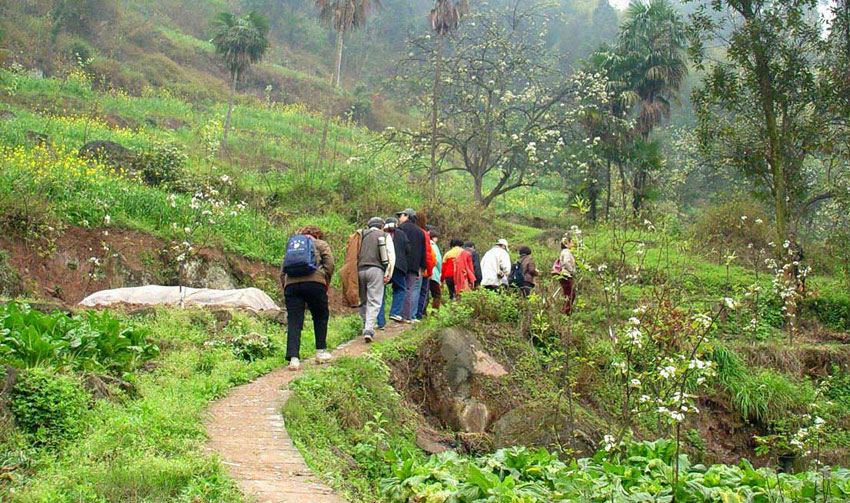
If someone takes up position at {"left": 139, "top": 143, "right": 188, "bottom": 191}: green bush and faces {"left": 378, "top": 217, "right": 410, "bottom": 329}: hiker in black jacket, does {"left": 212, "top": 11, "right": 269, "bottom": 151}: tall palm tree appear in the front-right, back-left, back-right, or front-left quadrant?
back-left

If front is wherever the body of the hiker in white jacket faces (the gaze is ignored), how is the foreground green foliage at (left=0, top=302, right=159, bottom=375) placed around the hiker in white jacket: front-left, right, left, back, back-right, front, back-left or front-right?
back

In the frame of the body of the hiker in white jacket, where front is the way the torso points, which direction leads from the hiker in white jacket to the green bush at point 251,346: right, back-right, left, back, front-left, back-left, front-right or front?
back

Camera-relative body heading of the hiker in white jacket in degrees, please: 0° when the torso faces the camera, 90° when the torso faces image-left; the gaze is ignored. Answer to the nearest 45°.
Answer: approximately 225°

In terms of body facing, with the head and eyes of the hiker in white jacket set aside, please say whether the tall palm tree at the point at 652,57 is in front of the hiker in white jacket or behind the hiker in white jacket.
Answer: in front

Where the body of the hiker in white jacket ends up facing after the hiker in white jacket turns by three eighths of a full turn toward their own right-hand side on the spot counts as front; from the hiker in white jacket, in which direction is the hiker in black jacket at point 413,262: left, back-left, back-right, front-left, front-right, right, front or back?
front-right

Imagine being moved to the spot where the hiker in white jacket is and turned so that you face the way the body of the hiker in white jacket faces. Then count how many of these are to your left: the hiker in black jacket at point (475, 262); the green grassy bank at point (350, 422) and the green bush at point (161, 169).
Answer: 2

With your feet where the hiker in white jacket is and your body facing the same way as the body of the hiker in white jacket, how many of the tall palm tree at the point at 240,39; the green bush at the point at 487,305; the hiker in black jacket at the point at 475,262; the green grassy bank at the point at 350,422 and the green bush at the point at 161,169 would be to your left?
3

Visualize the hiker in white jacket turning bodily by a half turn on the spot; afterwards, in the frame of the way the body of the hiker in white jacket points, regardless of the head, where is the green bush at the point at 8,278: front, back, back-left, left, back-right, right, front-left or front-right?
front-right

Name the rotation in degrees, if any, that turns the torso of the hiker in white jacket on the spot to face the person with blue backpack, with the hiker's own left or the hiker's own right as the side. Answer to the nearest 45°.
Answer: approximately 180°

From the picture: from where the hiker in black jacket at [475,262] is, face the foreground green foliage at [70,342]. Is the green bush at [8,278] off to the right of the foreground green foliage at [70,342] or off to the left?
right

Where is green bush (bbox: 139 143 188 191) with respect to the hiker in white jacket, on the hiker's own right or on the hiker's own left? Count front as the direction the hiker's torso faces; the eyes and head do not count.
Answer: on the hiker's own left

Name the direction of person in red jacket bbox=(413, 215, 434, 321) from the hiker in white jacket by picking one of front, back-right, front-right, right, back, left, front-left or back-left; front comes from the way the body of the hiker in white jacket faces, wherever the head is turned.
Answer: back-left

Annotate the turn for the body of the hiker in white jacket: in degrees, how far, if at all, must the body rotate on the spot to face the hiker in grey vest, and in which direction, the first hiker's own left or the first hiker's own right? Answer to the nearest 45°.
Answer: approximately 180°

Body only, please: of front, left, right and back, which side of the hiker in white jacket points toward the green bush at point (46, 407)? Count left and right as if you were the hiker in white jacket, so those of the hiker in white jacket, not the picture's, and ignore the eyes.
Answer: back
